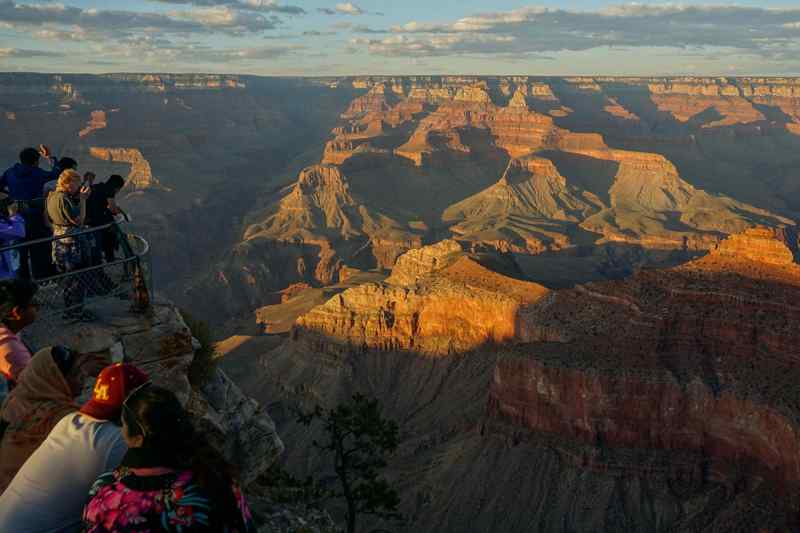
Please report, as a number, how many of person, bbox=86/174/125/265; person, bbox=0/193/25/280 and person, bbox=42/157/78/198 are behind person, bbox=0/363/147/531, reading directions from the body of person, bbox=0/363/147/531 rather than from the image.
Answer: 0

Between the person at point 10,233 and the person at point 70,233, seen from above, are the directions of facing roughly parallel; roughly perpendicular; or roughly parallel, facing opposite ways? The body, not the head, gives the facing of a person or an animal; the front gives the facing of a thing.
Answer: roughly parallel

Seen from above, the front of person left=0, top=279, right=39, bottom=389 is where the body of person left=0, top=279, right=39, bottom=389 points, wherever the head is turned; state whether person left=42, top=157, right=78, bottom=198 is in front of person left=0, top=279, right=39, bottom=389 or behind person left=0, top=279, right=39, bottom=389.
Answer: in front

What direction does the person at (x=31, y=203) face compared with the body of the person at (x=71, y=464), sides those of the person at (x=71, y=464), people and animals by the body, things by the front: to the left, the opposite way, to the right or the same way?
the same way

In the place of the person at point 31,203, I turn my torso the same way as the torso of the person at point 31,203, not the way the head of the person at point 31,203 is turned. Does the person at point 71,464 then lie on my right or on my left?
on my right

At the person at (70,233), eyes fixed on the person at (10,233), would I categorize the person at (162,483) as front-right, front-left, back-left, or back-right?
back-left

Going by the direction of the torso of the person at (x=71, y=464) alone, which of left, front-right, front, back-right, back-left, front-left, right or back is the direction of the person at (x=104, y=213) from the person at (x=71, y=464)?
front-left

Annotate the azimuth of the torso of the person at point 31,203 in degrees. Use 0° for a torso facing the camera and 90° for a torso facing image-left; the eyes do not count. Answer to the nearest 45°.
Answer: approximately 225°

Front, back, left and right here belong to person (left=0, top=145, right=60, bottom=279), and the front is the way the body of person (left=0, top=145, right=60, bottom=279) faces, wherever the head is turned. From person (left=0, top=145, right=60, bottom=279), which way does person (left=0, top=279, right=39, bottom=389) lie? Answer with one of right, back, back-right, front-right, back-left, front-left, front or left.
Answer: back-right

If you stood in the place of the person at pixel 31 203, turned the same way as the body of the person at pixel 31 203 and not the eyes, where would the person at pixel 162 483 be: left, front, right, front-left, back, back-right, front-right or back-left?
back-right

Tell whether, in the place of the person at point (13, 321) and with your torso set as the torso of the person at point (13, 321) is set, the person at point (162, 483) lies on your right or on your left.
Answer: on your right

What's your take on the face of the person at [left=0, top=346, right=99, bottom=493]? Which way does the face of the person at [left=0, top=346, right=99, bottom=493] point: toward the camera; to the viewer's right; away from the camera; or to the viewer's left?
away from the camera

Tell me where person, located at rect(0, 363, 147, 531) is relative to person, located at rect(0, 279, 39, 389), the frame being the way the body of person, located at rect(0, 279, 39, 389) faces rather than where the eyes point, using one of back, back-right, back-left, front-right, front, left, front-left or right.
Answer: back-right
